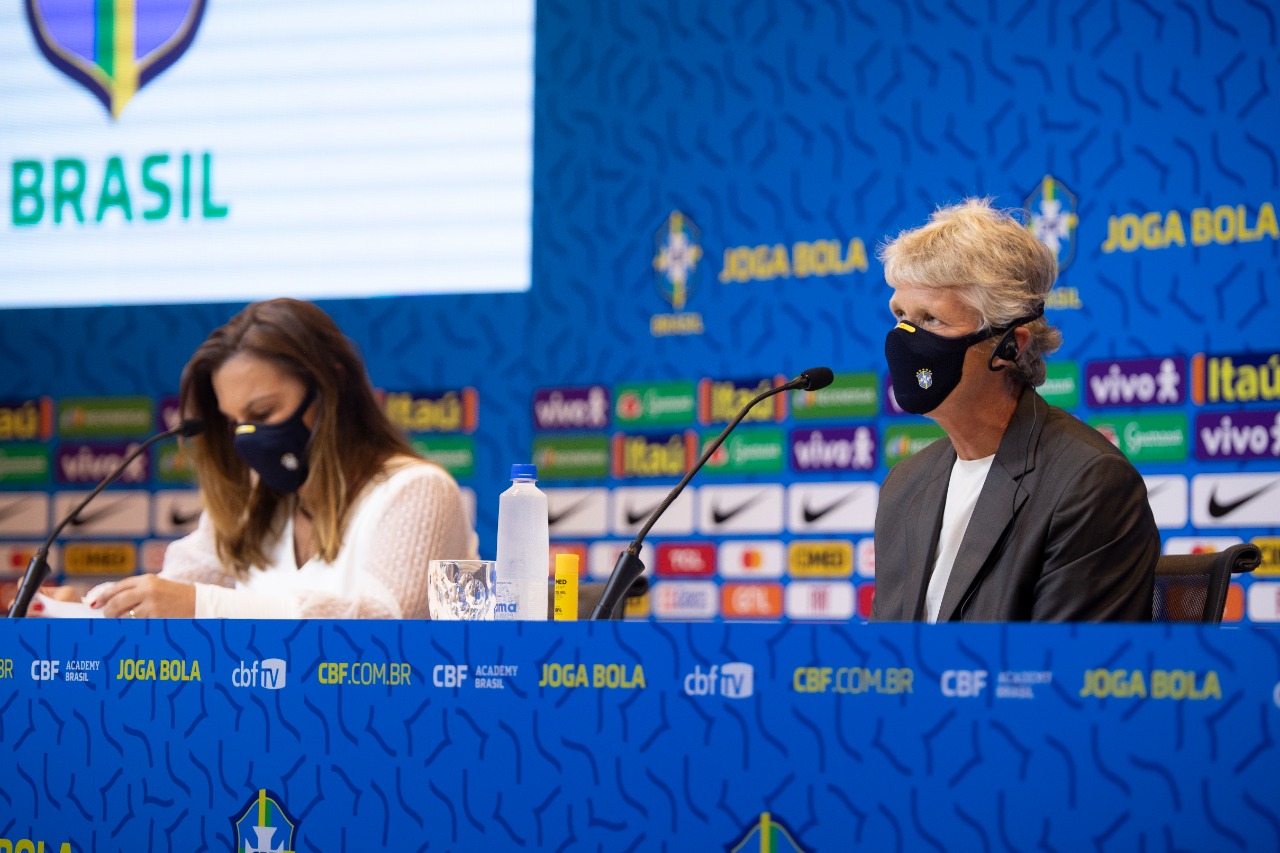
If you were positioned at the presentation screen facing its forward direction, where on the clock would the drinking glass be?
The drinking glass is roughly at 12 o'clock from the presentation screen.

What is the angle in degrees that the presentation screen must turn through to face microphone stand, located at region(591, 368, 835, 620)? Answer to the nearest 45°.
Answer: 0° — it already faces it

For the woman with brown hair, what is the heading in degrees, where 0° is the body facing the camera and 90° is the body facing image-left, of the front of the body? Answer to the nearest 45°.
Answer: approximately 45°

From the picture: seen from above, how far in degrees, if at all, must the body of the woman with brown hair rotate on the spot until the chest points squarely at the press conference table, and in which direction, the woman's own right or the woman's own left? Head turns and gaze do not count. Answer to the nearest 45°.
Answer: approximately 45° to the woman's own left

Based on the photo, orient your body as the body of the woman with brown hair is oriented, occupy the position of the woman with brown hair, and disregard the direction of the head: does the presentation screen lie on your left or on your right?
on your right

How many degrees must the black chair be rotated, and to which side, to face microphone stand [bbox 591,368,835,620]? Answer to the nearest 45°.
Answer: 0° — it already faces it

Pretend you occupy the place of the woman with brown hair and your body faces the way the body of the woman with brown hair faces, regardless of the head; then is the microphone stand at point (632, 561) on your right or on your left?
on your left

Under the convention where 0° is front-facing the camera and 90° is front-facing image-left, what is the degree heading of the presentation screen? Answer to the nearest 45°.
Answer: approximately 0°

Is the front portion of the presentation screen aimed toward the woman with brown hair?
yes

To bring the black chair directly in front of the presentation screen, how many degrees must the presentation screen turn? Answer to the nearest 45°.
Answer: approximately 45° to its left
